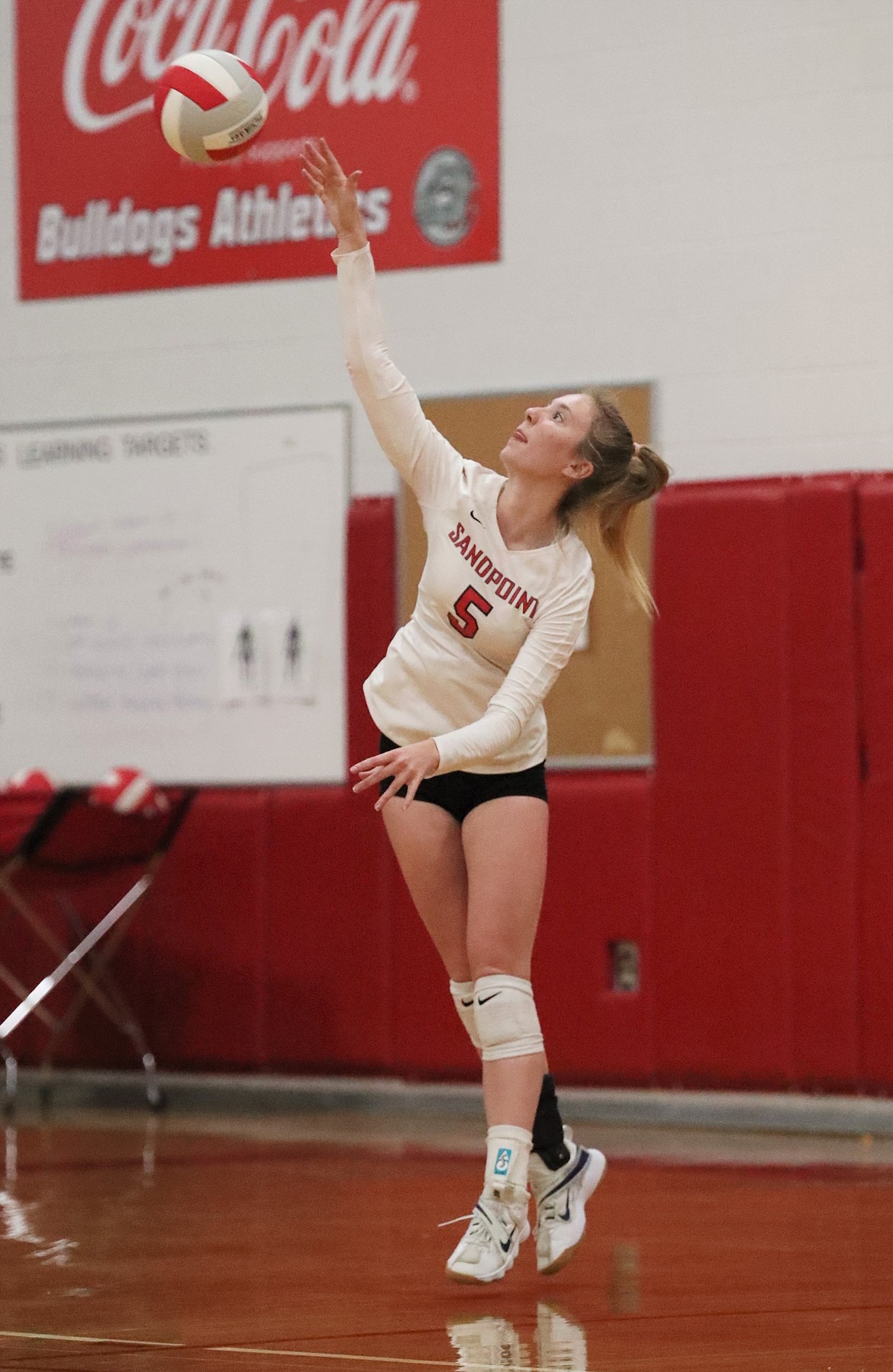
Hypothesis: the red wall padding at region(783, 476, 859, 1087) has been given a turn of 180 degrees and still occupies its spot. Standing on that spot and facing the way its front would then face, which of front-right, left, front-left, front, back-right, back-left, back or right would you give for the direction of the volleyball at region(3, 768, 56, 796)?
left

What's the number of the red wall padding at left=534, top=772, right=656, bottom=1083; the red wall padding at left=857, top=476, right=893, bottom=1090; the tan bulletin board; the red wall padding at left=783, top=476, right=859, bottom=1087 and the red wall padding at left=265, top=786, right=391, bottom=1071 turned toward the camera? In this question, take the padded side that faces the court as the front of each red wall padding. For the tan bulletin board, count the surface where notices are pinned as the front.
5

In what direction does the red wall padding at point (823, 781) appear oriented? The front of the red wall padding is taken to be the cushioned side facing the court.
toward the camera

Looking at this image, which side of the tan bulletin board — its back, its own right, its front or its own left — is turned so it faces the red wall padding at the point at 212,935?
right

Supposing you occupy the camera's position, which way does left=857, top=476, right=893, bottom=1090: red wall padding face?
facing the viewer

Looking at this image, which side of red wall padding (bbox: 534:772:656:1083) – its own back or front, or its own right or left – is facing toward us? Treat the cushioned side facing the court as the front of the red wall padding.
front

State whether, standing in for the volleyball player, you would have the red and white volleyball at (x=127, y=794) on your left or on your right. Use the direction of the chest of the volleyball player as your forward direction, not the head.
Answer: on your right

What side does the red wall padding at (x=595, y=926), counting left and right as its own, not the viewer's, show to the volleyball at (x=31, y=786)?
right

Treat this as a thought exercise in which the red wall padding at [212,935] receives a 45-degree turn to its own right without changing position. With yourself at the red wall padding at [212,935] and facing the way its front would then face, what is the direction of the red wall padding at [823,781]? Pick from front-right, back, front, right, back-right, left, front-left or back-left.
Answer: left
